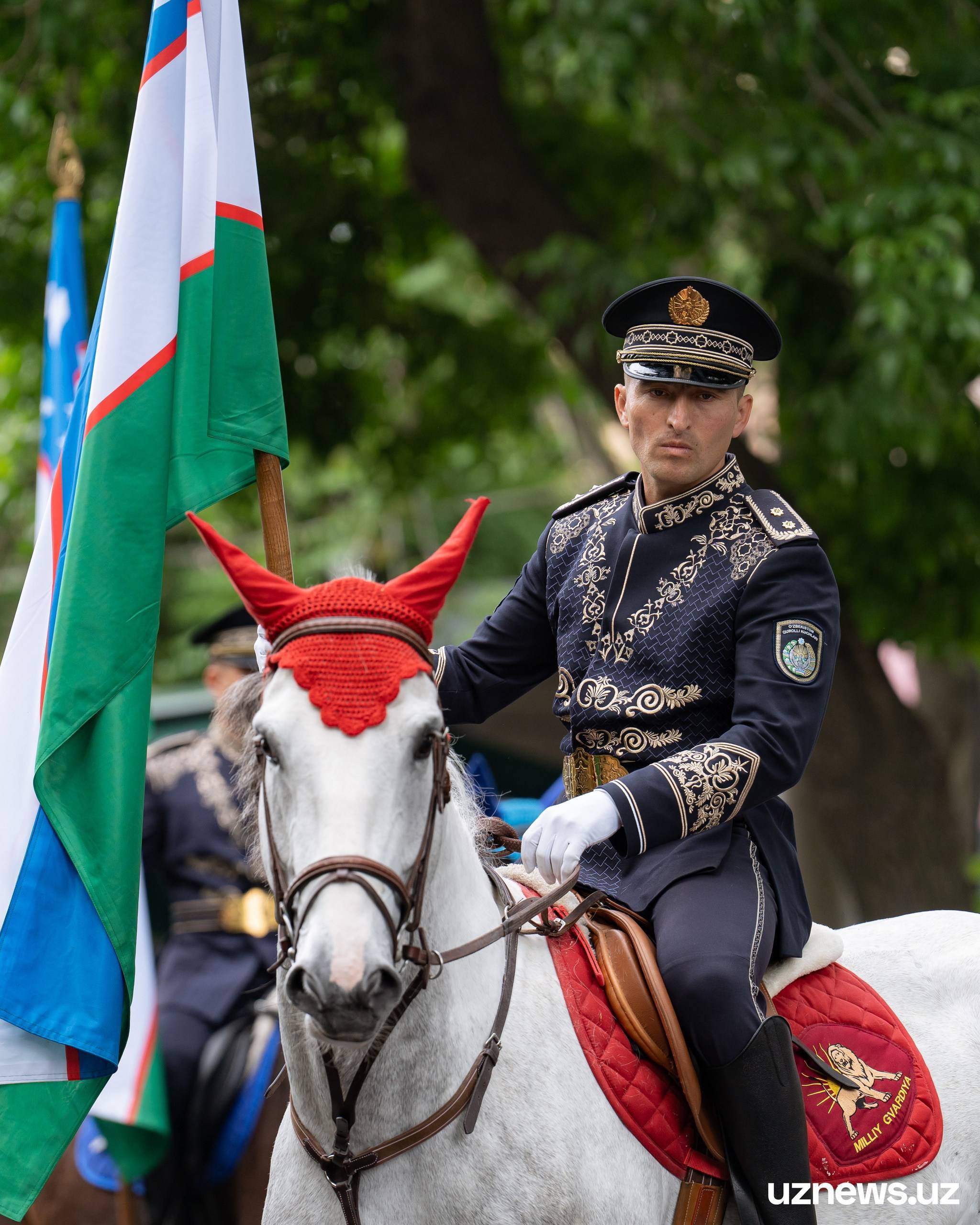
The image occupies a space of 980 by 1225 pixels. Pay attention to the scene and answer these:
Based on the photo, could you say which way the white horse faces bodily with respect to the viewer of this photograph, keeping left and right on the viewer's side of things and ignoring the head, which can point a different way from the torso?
facing the viewer and to the left of the viewer

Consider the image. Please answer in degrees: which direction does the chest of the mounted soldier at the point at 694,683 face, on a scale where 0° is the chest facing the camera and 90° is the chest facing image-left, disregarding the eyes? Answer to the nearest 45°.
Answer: approximately 45°
